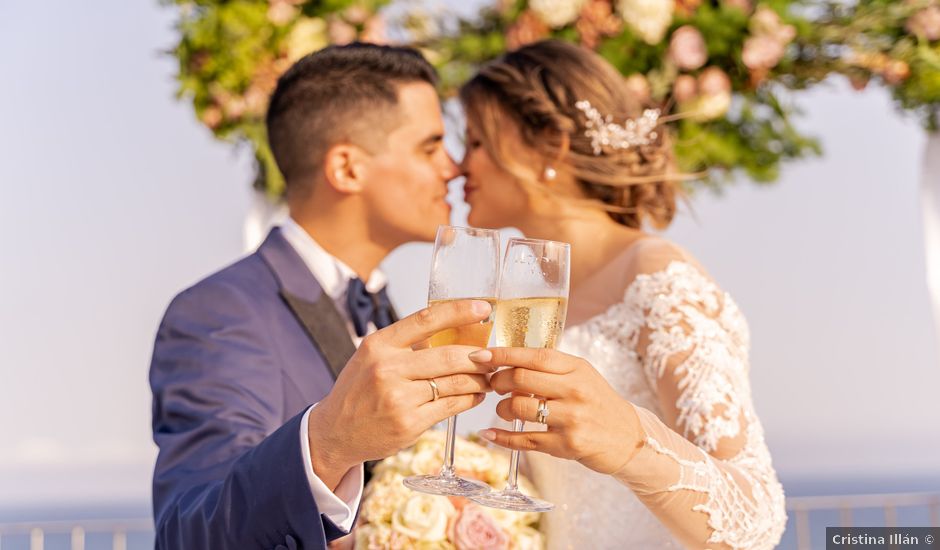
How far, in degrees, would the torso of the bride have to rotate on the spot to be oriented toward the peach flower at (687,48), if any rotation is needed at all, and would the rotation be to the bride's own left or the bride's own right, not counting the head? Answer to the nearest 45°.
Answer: approximately 135° to the bride's own right

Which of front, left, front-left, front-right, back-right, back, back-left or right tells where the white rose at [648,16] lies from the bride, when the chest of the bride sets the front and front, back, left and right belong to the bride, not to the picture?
back-right

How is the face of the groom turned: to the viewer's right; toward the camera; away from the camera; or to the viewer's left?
to the viewer's right

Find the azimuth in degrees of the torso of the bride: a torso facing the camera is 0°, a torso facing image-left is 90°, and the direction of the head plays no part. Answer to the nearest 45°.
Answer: approximately 45°

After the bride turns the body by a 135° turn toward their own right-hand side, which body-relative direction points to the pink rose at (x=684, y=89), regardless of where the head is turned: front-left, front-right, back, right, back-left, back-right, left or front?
front

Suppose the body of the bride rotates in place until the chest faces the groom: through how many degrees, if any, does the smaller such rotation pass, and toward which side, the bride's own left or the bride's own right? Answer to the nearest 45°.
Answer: approximately 45° to the bride's own right

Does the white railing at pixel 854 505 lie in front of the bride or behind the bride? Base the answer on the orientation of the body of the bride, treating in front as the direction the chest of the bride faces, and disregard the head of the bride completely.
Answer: behind

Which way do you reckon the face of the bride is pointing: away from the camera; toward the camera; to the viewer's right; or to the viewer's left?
to the viewer's left

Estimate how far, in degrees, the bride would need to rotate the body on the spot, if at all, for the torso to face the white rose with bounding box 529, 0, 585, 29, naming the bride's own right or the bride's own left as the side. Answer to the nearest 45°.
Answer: approximately 135° to the bride's own right
